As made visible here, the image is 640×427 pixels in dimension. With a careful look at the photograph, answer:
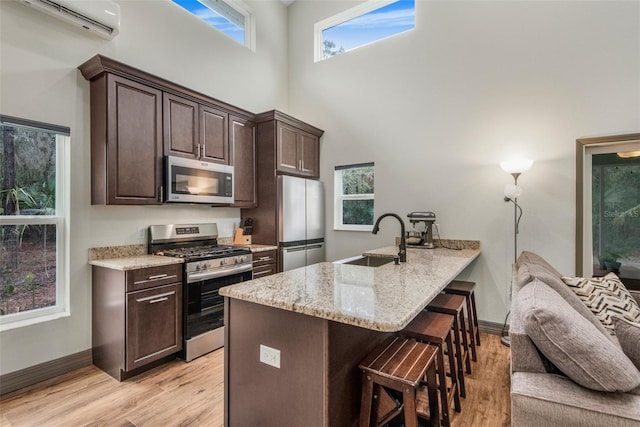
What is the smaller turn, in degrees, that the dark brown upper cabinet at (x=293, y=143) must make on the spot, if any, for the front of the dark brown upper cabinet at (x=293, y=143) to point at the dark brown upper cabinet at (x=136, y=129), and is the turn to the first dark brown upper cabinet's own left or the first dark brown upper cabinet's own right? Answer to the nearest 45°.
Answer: approximately 90° to the first dark brown upper cabinet's own right

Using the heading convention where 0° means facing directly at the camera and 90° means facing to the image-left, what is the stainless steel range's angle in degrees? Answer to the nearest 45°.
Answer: approximately 315°

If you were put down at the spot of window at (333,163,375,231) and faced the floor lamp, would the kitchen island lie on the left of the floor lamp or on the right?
right

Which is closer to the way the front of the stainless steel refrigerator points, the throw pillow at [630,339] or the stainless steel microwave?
the throw pillow

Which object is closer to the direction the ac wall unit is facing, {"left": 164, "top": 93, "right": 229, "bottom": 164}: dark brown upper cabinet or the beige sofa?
the beige sofa

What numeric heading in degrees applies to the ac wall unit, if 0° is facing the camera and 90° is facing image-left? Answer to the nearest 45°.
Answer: approximately 315°

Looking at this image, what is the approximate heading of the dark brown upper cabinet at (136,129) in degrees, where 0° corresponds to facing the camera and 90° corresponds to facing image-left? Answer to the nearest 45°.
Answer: approximately 315°

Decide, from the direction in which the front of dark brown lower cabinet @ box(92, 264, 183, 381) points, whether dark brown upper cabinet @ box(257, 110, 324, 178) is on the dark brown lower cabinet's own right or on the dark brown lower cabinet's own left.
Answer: on the dark brown lower cabinet's own left

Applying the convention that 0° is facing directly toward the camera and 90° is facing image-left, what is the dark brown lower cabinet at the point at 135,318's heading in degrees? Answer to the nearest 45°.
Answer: approximately 315°
